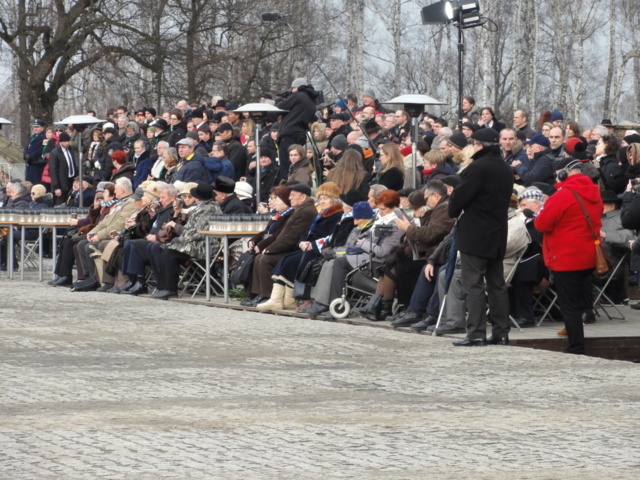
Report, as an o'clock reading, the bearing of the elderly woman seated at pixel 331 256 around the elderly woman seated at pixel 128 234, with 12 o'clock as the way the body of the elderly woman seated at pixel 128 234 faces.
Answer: the elderly woman seated at pixel 331 256 is roughly at 8 o'clock from the elderly woman seated at pixel 128 234.

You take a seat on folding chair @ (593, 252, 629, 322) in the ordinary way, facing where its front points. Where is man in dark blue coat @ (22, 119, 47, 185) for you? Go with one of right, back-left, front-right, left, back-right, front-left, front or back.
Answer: front-right

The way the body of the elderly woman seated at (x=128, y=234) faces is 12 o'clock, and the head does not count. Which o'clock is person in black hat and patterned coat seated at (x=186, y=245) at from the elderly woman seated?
The person in black hat and patterned coat seated is roughly at 8 o'clock from the elderly woman seated.

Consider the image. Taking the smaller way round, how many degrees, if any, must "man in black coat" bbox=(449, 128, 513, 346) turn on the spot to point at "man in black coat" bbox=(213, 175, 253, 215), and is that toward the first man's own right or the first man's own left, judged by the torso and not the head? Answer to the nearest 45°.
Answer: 0° — they already face them

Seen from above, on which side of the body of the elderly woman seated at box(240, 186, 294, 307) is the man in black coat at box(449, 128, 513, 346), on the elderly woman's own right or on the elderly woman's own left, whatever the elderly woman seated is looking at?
on the elderly woman's own left

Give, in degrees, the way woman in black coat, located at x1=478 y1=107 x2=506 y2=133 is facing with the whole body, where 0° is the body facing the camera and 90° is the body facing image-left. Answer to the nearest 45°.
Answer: approximately 45°

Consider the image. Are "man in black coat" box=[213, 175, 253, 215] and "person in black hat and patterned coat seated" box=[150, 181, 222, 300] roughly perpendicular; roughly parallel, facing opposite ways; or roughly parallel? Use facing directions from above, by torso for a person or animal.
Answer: roughly parallel

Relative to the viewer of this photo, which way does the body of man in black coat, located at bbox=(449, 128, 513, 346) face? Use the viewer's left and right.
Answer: facing away from the viewer and to the left of the viewer

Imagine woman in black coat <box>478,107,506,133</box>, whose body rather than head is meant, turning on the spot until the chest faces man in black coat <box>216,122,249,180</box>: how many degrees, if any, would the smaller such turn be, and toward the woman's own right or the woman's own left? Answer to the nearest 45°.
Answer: approximately 45° to the woman's own right
